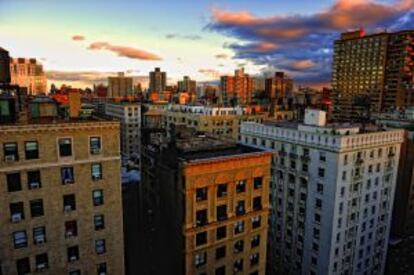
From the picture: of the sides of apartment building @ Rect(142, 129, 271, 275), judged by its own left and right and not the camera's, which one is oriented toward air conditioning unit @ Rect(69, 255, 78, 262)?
right

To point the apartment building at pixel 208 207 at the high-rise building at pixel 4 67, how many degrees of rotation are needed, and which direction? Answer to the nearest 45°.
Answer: approximately 135° to its right

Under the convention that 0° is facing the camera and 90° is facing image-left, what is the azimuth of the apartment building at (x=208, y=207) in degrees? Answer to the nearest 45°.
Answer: approximately 315°

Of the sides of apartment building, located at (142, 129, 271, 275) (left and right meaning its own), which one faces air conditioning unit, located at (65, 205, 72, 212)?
right
